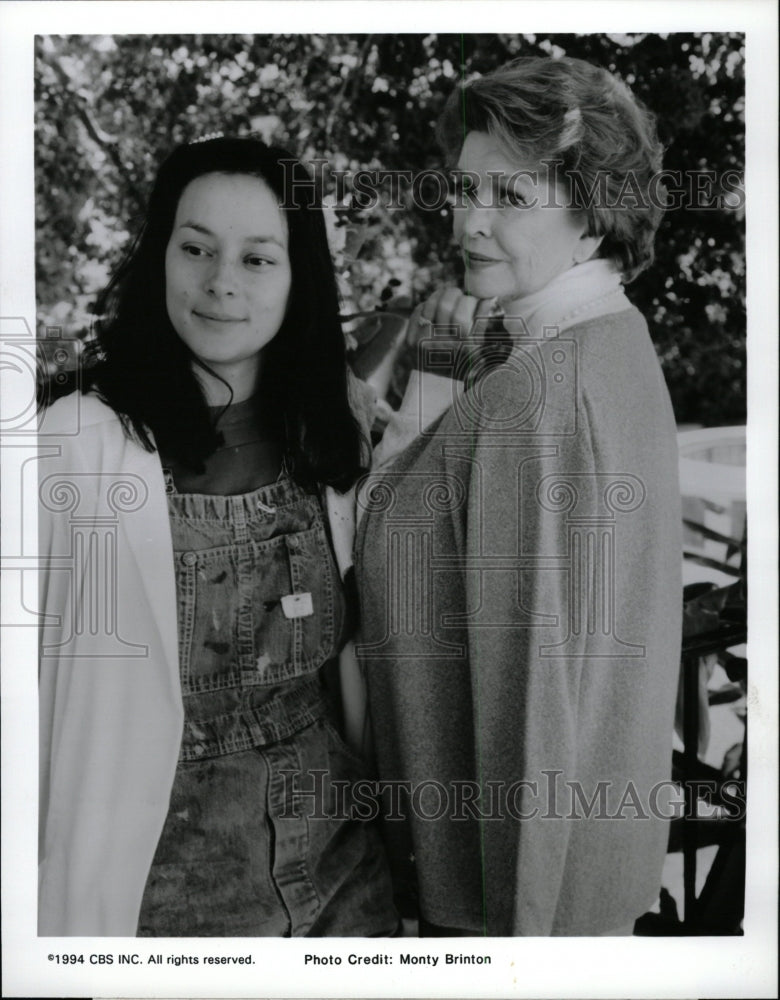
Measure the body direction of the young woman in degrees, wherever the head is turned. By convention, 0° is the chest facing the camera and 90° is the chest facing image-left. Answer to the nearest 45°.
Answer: approximately 315°

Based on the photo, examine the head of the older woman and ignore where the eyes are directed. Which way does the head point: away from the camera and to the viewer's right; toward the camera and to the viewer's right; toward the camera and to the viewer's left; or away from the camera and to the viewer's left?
toward the camera and to the viewer's left

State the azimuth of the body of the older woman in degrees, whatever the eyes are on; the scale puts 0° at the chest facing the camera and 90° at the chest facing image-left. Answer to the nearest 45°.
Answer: approximately 90°
